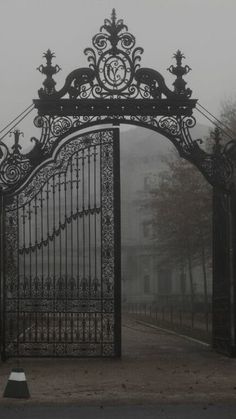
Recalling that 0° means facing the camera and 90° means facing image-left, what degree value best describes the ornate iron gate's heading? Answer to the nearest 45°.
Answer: approximately 0°

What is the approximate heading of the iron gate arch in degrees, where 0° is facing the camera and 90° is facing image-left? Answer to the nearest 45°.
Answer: approximately 0°
